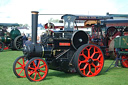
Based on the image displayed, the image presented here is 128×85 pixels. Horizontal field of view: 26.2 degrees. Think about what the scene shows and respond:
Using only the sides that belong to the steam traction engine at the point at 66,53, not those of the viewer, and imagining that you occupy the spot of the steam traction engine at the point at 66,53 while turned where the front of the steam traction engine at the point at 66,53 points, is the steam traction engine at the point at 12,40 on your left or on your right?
on your right

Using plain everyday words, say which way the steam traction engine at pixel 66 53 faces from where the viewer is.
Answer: facing the viewer and to the left of the viewer
